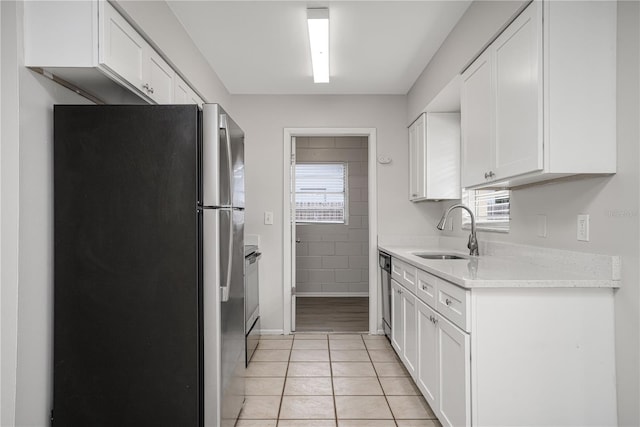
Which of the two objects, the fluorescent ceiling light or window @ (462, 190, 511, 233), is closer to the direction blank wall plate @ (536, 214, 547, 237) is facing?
the fluorescent ceiling light

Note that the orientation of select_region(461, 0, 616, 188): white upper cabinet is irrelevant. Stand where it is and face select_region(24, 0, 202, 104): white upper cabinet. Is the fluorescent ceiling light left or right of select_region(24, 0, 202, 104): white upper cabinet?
right

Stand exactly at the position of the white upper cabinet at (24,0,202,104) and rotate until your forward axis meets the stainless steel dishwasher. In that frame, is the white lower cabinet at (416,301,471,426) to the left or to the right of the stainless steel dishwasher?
right

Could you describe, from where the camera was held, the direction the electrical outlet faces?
facing the viewer and to the left of the viewer

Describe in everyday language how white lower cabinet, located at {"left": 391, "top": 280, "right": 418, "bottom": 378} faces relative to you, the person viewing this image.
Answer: facing to the left of the viewer

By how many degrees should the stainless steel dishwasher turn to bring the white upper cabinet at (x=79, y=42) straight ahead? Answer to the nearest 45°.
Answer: approximately 45° to its left

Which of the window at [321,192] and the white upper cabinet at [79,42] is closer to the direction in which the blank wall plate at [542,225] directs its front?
the white upper cabinet

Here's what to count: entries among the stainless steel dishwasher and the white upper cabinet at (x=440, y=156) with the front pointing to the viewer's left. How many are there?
2

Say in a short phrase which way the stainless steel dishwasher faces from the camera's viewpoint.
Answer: facing to the left of the viewer

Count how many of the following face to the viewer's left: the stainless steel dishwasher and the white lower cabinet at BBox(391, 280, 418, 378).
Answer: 2

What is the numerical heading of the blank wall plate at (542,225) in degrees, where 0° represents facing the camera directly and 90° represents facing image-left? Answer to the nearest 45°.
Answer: approximately 45°

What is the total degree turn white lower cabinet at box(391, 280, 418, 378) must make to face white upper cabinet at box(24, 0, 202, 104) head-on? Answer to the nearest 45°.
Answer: approximately 45° to its left

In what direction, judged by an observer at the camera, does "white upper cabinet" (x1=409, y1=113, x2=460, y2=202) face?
facing to the left of the viewer

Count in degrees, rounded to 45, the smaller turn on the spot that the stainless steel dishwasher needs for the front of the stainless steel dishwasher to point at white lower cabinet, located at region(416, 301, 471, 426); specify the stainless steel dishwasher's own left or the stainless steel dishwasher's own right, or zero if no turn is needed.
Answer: approximately 90° to the stainless steel dishwasher's own left
